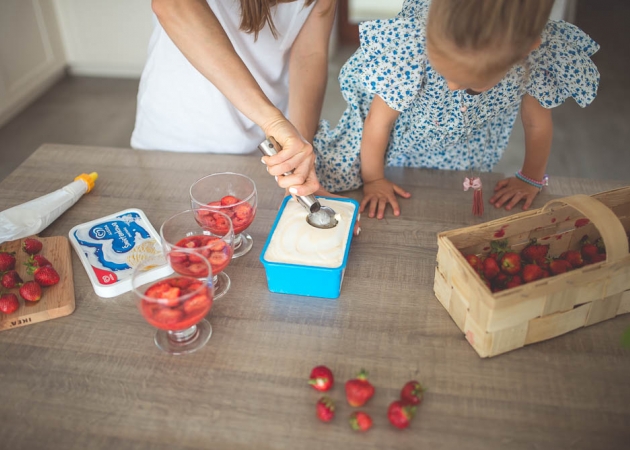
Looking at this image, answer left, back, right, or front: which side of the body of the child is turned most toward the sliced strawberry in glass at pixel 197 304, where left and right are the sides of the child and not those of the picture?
front

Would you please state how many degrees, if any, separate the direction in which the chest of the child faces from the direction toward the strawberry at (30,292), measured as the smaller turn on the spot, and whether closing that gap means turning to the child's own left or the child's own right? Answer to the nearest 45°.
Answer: approximately 45° to the child's own right

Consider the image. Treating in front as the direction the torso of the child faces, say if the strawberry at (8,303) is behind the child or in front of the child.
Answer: in front

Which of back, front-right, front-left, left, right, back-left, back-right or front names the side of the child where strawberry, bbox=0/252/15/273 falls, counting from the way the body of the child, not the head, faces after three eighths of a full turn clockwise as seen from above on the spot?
left

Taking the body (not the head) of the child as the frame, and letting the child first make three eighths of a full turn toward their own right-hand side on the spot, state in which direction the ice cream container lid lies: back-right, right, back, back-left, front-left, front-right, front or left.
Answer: left

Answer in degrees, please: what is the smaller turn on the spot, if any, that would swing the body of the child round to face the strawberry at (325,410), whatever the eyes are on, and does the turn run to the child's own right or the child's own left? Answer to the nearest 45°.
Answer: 0° — they already face it

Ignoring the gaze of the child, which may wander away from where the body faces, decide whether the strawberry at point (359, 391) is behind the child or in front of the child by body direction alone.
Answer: in front

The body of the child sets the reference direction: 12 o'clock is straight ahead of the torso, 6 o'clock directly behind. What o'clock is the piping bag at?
The piping bag is roughly at 2 o'clock from the child.

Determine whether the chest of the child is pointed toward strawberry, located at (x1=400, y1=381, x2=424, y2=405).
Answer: yes

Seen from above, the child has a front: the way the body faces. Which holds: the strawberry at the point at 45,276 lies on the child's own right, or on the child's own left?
on the child's own right

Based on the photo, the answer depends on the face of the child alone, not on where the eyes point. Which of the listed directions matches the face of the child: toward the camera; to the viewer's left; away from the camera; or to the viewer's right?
toward the camera

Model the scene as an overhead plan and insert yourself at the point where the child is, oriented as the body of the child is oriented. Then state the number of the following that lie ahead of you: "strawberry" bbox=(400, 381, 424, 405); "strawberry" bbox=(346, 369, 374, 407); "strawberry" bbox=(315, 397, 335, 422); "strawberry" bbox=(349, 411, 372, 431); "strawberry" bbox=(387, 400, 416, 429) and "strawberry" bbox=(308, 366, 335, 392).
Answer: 6

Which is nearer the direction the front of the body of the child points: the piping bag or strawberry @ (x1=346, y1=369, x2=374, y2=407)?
the strawberry

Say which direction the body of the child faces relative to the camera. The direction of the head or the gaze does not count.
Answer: toward the camera
